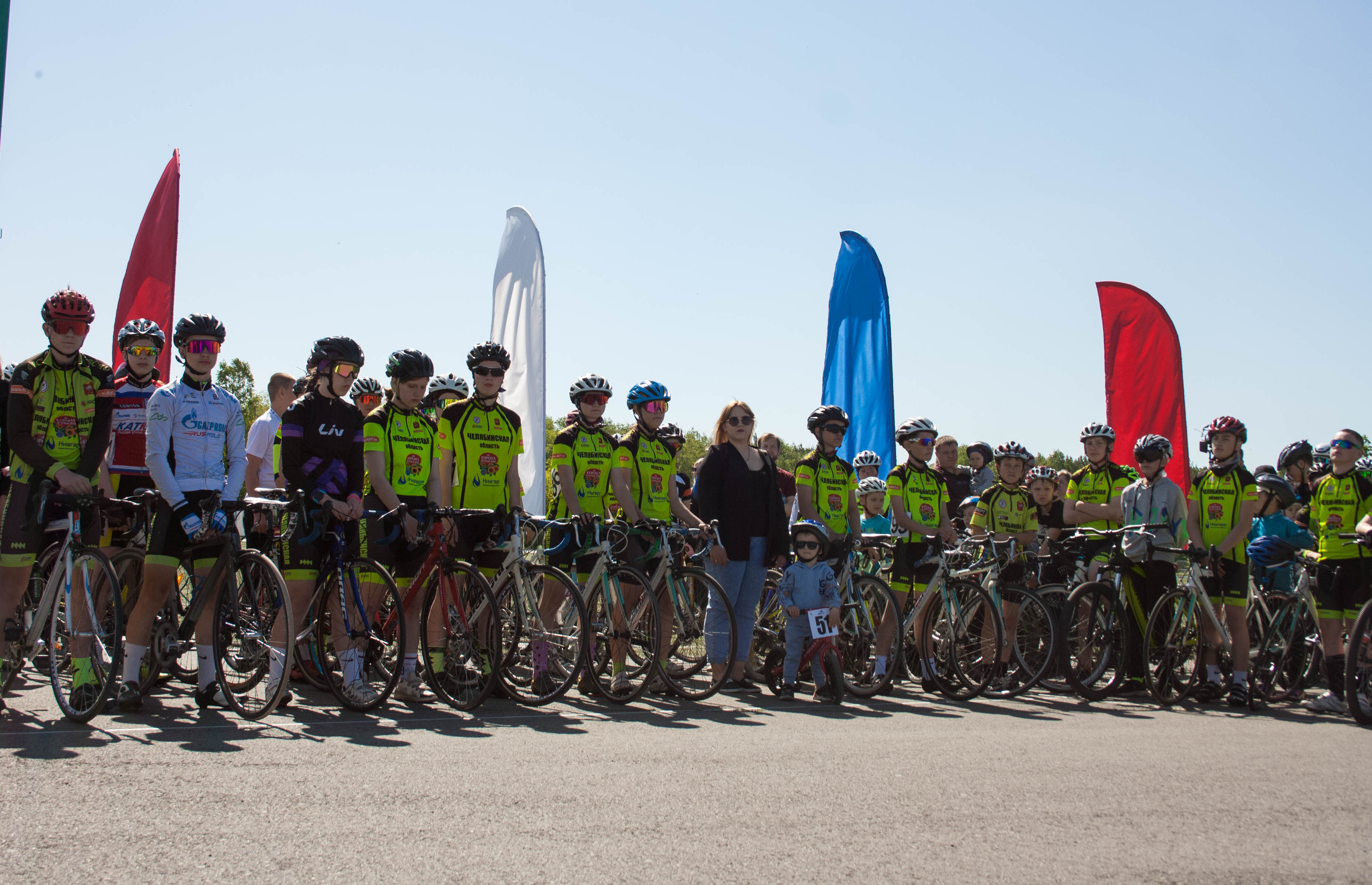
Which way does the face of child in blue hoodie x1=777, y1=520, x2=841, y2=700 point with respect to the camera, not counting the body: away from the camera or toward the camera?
toward the camera

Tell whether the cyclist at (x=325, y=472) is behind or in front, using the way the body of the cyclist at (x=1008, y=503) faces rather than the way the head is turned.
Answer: in front

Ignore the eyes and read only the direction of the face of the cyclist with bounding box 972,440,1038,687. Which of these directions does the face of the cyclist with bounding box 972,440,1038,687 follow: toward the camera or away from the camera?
toward the camera

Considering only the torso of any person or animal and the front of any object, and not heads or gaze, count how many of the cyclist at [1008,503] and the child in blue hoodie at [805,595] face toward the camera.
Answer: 2

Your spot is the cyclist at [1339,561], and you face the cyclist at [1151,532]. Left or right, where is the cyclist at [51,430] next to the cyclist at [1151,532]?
left

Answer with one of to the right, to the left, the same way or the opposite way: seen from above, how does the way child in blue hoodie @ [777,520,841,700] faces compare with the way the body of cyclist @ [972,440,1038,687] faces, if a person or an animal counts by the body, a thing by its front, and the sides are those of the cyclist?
the same way

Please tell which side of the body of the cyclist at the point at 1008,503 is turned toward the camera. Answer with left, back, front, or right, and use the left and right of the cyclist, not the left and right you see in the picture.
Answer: front

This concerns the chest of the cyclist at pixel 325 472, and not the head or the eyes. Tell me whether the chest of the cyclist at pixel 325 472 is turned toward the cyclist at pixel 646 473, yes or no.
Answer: no

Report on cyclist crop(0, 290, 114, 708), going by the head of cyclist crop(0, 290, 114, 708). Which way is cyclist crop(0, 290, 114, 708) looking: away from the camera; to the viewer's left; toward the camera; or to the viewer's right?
toward the camera

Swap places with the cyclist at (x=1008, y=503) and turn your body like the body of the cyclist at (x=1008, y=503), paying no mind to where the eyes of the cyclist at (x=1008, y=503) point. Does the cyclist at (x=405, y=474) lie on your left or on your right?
on your right

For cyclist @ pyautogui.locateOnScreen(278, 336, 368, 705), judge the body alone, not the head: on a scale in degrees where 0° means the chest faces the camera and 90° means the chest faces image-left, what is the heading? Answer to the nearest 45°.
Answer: approximately 315°

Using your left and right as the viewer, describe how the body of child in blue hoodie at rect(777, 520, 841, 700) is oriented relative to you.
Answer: facing the viewer

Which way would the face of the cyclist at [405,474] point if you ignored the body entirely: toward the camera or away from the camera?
toward the camera

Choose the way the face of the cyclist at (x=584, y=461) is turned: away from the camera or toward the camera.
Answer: toward the camera

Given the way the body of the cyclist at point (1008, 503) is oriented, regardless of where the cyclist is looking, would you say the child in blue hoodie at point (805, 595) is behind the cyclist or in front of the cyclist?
in front

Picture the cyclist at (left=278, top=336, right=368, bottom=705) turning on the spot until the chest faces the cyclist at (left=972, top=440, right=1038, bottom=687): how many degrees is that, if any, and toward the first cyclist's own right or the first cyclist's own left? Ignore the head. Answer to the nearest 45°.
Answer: approximately 45° to the first cyclist's own left

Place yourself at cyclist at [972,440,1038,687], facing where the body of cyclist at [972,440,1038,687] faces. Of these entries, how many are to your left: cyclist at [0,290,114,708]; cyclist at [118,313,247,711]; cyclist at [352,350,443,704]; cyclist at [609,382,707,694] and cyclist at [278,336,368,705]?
0
